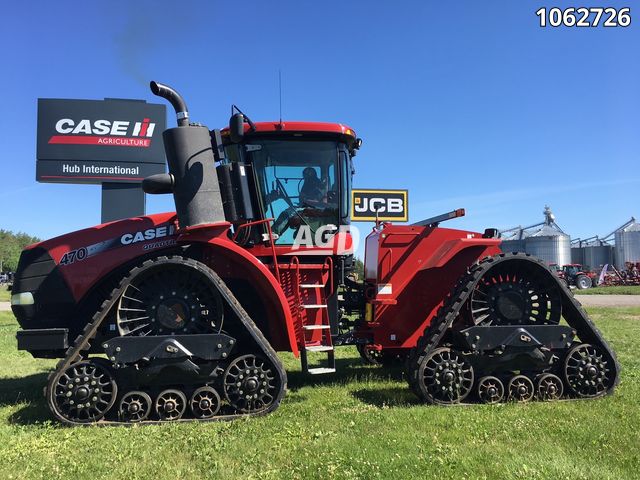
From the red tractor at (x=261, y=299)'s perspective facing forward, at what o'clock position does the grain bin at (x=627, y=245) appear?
The grain bin is roughly at 4 o'clock from the red tractor.

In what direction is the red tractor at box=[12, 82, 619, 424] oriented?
to the viewer's left

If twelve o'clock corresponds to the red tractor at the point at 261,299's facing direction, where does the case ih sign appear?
The case ih sign is roughly at 2 o'clock from the red tractor.

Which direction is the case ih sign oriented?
toward the camera

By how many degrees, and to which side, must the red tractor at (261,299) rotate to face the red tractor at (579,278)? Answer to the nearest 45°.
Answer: approximately 135° to its right

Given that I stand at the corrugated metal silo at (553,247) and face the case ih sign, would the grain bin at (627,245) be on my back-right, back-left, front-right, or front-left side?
back-left

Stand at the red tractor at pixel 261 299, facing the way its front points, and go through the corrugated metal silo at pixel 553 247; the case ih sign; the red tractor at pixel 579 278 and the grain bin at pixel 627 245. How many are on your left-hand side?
0

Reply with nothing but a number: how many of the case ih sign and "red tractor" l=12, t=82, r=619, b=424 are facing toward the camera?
1

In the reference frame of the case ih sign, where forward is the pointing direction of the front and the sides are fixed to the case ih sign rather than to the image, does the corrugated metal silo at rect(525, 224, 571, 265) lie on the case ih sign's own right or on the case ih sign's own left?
on the case ih sign's own left

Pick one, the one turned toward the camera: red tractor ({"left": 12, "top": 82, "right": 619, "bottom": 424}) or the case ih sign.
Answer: the case ih sign

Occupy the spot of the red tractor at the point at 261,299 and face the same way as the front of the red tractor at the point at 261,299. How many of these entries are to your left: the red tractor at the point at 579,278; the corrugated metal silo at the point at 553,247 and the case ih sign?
0

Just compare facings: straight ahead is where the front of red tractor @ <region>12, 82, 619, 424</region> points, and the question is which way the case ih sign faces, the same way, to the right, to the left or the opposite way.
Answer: to the left

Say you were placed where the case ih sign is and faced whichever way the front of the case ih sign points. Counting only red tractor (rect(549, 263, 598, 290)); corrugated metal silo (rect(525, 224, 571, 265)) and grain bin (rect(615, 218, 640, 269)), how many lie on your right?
0

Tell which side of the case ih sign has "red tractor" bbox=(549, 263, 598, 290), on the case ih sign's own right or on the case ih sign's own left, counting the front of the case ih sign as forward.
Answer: on the case ih sign's own left

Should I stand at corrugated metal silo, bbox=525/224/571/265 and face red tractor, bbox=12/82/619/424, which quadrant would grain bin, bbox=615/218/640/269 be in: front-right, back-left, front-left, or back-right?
back-left

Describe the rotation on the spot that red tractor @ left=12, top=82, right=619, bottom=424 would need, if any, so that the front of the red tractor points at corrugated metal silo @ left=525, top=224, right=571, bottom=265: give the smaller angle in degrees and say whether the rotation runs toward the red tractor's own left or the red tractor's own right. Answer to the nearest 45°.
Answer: approximately 135° to the red tractor's own right
